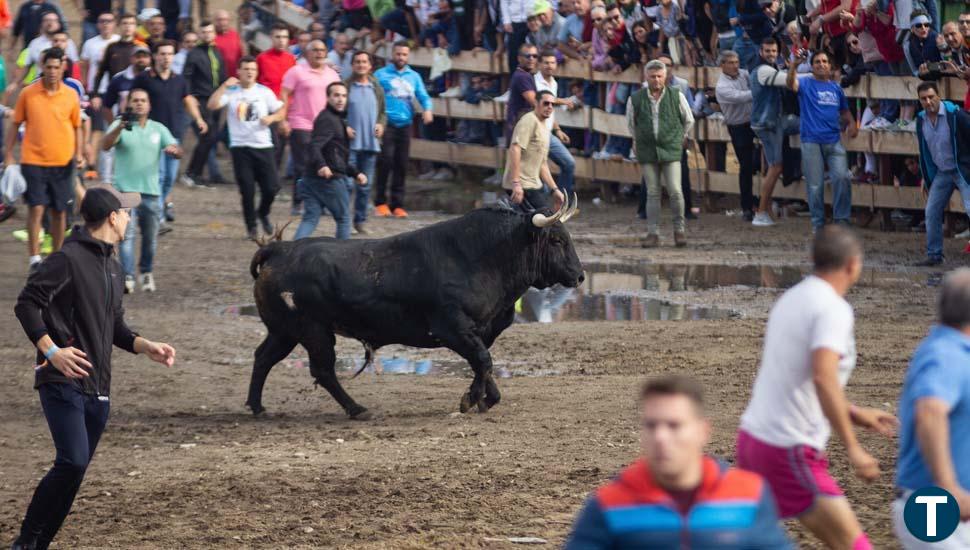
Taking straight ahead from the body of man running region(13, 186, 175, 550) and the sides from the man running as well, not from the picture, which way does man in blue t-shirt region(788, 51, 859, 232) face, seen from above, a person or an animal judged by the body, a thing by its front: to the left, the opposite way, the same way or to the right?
to the right

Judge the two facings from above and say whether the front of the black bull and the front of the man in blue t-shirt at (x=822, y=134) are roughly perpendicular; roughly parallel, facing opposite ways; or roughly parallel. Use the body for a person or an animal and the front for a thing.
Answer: roughly perpendicular

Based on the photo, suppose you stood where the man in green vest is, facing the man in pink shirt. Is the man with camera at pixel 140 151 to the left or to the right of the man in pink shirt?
left

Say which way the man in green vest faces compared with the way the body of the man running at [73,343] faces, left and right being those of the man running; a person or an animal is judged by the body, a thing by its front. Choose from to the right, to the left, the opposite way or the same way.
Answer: to the right

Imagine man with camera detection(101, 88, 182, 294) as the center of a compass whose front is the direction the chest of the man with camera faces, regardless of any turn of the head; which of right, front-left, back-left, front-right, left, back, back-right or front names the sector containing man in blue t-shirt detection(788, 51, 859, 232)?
left

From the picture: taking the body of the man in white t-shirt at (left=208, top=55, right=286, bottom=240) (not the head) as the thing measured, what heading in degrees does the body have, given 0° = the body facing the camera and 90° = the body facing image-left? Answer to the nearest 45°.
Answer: approximately 0°

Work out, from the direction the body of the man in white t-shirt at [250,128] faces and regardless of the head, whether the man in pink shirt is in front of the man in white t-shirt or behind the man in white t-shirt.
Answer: behind

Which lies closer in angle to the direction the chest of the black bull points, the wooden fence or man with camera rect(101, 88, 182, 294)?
the wooden fence
